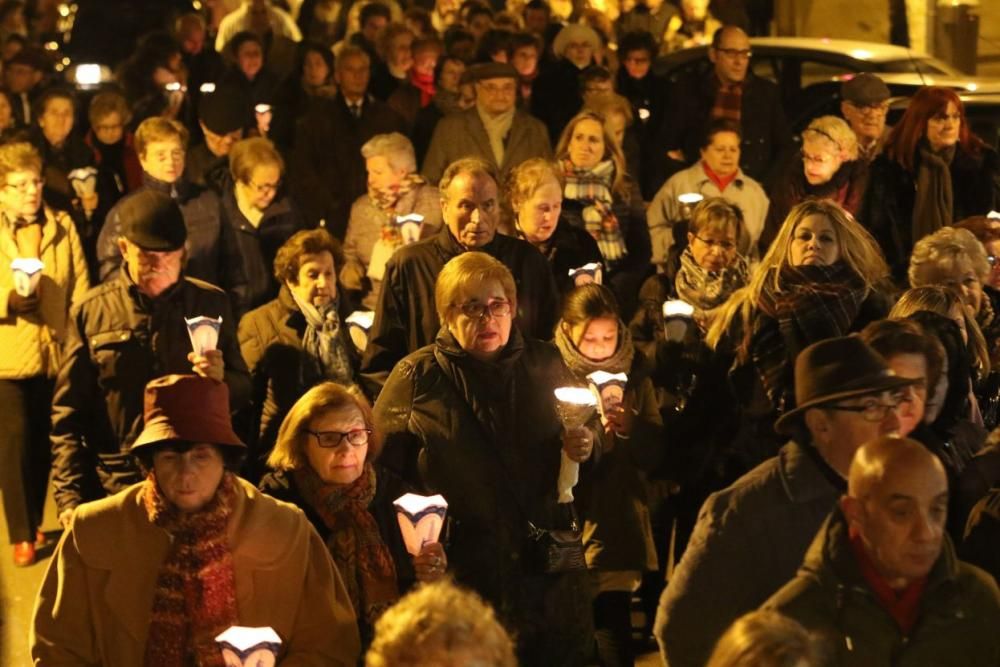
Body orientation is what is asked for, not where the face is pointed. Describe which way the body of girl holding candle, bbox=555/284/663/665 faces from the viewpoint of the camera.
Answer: toward the camera

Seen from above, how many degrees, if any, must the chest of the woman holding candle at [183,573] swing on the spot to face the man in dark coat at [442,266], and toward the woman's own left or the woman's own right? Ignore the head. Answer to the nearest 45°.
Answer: approximately 135° to the woman's own left

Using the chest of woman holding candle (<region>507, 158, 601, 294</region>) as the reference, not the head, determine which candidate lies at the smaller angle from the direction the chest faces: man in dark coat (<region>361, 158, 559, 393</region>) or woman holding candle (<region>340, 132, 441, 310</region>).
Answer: the man in dark coat

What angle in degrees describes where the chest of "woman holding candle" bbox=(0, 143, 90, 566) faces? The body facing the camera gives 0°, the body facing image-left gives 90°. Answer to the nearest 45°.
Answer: approximately 0°

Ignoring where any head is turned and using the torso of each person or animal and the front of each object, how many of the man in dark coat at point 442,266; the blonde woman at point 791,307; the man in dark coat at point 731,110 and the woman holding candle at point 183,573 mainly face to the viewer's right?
0

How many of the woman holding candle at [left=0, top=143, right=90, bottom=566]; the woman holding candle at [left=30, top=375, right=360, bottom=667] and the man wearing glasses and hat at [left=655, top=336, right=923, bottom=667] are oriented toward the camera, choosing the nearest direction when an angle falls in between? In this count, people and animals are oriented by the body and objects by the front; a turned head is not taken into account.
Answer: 2

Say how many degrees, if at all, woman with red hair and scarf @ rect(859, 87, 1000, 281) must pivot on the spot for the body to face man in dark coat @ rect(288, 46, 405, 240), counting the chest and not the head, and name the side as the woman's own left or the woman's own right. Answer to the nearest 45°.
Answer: approximately 135° to the woman's own right

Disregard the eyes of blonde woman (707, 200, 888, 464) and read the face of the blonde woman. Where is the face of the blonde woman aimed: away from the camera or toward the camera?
toward the camera

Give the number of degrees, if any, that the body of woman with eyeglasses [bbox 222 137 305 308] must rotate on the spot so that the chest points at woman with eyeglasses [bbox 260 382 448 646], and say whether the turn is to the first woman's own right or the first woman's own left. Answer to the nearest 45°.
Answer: approximately 45° to the first woman's own right

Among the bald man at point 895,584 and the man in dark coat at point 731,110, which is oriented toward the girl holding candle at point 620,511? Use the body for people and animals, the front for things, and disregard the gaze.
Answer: the man in dark coat

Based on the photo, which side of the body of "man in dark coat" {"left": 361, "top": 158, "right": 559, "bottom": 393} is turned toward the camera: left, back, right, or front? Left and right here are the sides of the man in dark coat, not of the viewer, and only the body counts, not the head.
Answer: front

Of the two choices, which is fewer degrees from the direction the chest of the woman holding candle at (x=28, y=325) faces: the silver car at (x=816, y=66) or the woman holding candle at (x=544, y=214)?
the woman holding candle

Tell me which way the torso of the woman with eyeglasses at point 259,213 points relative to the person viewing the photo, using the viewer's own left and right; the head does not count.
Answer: facing the viewer and to the right of the viewer

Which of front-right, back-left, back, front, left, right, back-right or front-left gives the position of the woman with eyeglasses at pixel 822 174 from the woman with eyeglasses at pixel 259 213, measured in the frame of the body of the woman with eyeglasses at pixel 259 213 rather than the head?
front-left
